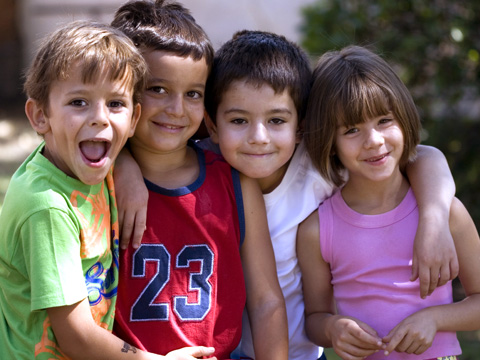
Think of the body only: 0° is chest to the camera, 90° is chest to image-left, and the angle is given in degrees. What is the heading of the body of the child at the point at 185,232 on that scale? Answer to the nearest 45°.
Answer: approximately 0°

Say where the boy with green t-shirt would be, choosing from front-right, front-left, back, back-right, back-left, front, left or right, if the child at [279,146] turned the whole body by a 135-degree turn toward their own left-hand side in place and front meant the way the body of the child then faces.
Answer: back

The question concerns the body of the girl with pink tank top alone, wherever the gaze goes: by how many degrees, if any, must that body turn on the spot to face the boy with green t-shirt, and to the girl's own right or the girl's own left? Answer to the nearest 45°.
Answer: approximately 45° to the girl's own right

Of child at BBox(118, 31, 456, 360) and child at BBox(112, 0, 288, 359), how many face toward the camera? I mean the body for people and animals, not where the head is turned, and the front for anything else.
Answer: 2

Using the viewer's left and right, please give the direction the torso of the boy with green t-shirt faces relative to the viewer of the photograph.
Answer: facing the viewer and to the right of the viewer

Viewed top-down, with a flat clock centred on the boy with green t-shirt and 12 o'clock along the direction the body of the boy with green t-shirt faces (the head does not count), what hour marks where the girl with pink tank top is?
The girl with pink tank top is roughly at 10 o'clock from the boy with green t-shirt.

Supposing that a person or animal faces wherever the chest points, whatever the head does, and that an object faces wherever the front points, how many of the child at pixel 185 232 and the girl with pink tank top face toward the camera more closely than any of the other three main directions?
2

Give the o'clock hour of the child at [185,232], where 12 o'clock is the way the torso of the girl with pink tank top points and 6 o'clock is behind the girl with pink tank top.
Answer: The child is roughly at 2 o'clock from the girl with pink tank top.
